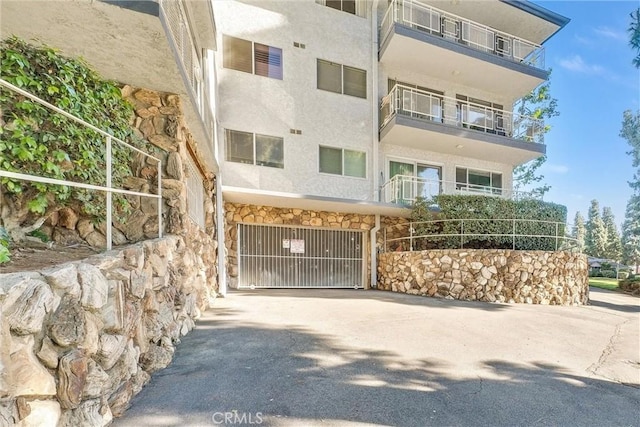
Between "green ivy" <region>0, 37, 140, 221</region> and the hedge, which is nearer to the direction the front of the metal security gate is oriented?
the green ivy

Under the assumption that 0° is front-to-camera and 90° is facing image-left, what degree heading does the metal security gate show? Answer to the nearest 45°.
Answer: approximately 0°

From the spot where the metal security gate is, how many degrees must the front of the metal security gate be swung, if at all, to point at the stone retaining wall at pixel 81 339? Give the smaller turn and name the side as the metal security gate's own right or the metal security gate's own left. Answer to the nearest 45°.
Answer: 0° — it already faces it

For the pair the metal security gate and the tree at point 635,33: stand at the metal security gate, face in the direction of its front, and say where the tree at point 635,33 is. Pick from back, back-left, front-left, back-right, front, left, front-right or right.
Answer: left

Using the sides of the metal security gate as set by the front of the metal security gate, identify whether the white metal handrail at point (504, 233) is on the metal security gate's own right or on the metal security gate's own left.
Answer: on the metal security gate's own left

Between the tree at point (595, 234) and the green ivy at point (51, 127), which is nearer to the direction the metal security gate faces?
the green ivy

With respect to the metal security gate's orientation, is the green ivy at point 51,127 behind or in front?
in front
